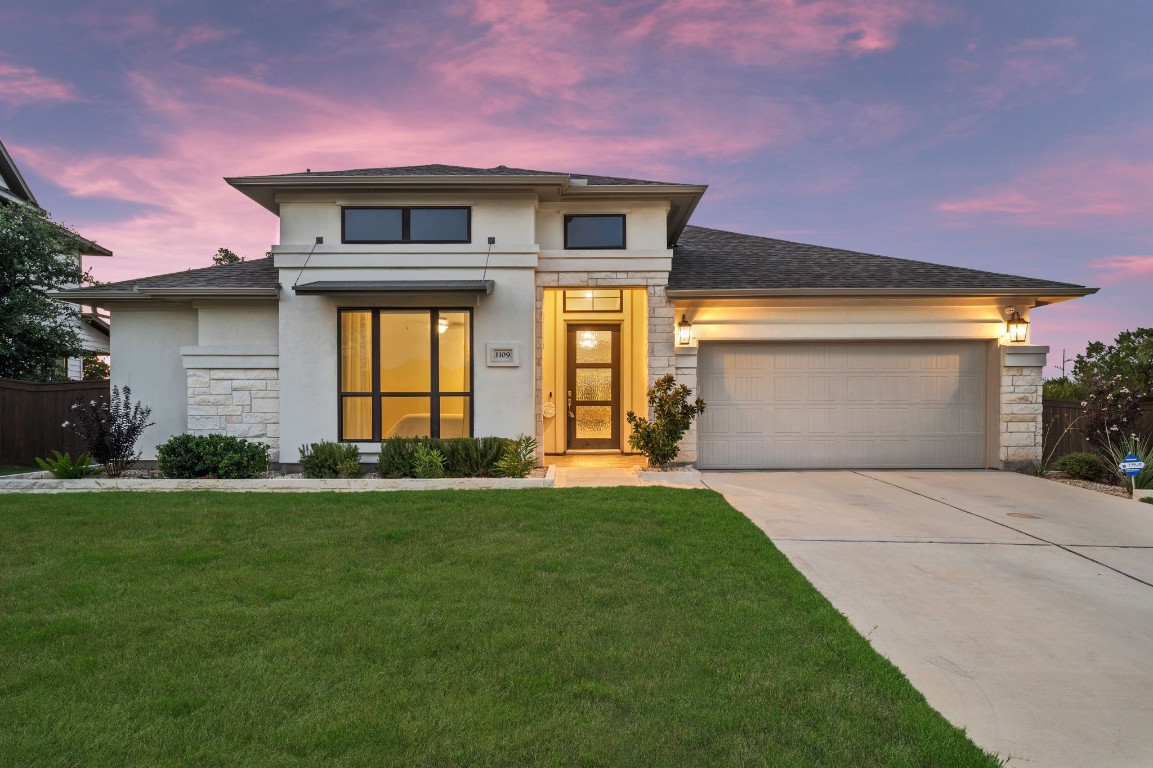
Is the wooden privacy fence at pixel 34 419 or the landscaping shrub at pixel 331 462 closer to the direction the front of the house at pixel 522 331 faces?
the landscaping shrub

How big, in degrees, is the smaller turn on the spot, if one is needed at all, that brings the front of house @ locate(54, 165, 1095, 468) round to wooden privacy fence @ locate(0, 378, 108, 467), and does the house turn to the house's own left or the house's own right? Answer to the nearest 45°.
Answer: approximately 90° to the house's own right

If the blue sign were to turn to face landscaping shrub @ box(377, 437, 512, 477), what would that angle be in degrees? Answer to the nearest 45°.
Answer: approximately 45° to its right

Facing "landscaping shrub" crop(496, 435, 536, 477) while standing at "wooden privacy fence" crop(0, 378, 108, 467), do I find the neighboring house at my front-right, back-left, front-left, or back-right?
back-left

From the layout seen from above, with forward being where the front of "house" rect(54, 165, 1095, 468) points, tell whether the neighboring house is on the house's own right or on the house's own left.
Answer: on the house's own right

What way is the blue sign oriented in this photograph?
toward the camera

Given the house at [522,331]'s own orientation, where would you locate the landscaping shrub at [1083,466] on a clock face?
The landscaping shrub is roughly at 9 o'clock from the house.

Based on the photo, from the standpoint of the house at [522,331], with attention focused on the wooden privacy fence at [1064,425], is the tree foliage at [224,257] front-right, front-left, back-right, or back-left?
back-left

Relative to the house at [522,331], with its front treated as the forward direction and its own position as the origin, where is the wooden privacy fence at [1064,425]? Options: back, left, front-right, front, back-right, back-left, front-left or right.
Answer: left

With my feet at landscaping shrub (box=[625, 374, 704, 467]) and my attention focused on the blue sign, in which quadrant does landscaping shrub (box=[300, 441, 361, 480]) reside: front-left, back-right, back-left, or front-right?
back-right

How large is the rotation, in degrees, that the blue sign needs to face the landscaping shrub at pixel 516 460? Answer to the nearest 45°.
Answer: approximately 45° to its right

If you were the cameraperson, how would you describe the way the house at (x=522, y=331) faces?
facing the viewer

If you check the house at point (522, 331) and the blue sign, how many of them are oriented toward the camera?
2
